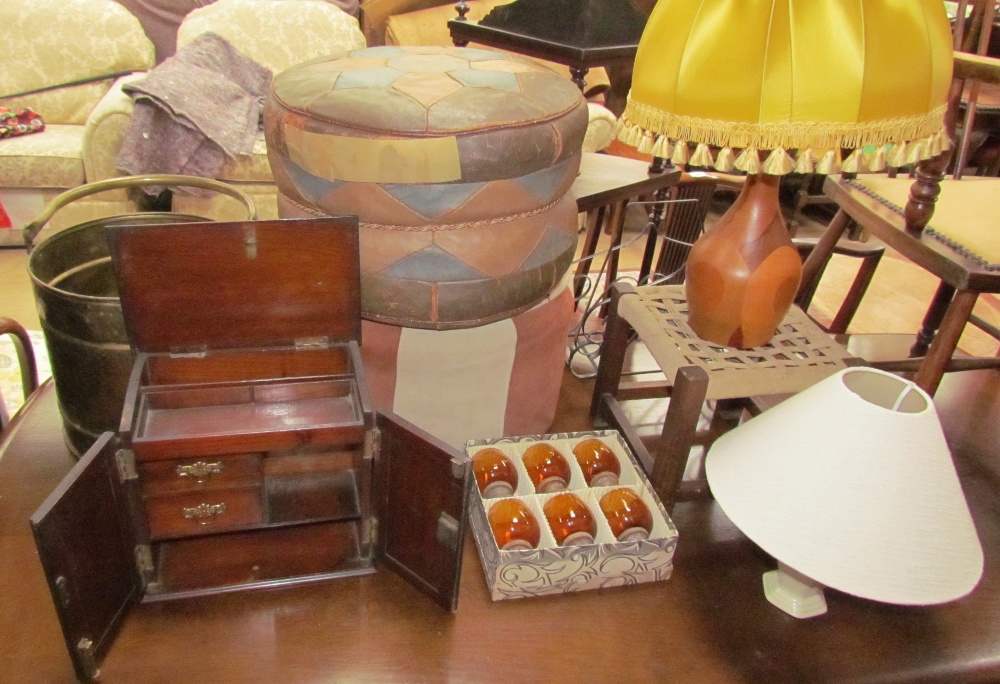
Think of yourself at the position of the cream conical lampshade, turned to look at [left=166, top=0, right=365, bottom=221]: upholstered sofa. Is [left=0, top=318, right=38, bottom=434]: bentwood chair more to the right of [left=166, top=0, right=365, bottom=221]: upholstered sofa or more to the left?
left

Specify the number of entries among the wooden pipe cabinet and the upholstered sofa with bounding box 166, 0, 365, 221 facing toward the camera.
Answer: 2

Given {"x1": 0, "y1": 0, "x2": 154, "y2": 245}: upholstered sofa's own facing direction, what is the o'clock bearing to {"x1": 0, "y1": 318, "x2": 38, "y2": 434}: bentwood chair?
The bentwood chair is roughly at 12 o'clock from the upholstered sofa.

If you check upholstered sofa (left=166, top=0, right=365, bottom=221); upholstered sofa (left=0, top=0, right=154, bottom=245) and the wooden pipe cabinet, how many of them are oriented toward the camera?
3

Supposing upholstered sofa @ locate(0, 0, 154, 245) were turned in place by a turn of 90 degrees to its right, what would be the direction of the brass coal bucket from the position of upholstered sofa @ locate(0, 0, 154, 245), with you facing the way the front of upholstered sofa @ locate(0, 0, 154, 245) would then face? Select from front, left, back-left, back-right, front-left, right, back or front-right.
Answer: left

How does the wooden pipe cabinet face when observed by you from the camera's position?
facing the viewer

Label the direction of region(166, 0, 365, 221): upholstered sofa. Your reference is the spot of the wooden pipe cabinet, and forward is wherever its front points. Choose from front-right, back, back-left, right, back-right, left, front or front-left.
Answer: back

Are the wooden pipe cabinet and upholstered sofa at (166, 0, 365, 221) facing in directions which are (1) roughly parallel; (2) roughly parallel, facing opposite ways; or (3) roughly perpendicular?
roughly parallel

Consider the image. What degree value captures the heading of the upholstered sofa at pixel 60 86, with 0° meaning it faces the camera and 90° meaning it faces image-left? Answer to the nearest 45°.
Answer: approximately 0°

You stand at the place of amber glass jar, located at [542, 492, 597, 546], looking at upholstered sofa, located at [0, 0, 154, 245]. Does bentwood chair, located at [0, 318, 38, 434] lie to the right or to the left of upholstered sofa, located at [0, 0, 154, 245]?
left

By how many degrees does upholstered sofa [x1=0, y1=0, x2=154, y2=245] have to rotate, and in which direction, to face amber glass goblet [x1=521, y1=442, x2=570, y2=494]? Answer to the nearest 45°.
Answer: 0° — it already faces it

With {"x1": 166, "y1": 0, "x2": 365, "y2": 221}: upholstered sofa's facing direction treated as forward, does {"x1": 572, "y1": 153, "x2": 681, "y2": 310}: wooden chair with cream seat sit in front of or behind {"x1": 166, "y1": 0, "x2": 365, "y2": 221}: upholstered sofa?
in front

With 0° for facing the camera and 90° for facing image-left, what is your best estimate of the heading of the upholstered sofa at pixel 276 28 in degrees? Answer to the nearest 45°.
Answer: approximately 0°

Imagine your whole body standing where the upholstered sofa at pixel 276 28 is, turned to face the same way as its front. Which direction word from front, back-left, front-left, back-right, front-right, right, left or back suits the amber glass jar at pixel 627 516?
front
